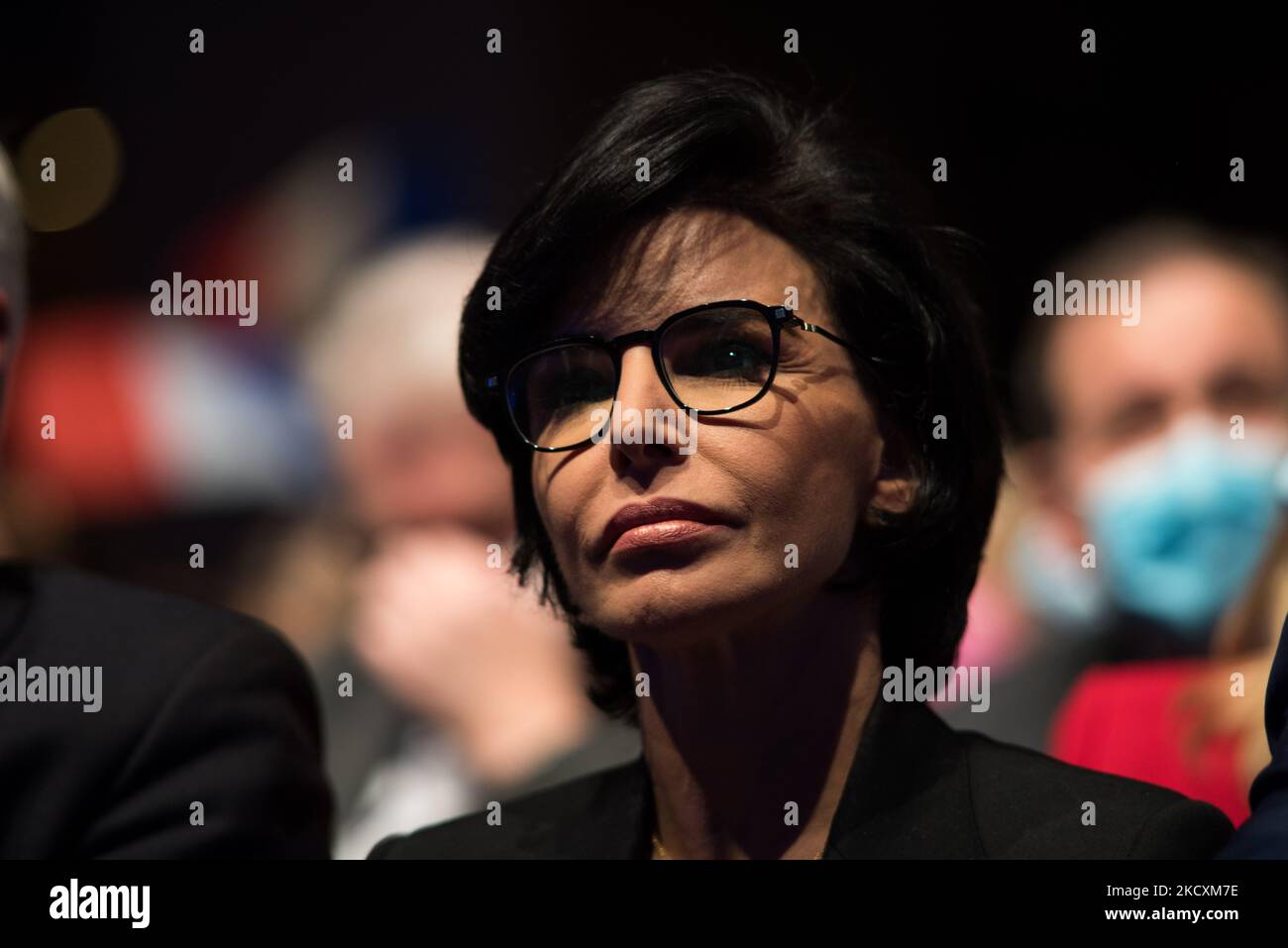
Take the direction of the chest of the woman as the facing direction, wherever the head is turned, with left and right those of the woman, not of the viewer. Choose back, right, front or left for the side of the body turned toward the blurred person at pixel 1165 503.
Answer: back

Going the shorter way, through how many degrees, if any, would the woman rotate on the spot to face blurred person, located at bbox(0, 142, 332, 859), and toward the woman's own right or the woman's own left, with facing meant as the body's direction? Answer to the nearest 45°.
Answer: approximately 45° to the woman's own right

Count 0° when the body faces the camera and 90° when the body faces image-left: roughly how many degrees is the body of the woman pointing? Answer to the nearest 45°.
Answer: approximately 45°

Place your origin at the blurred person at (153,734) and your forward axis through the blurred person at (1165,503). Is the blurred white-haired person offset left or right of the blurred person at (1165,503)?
left

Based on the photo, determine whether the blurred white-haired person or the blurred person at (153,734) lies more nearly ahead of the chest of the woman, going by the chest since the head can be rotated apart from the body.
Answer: the blurred person

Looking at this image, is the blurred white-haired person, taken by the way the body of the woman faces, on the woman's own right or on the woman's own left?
on the woman's own right
